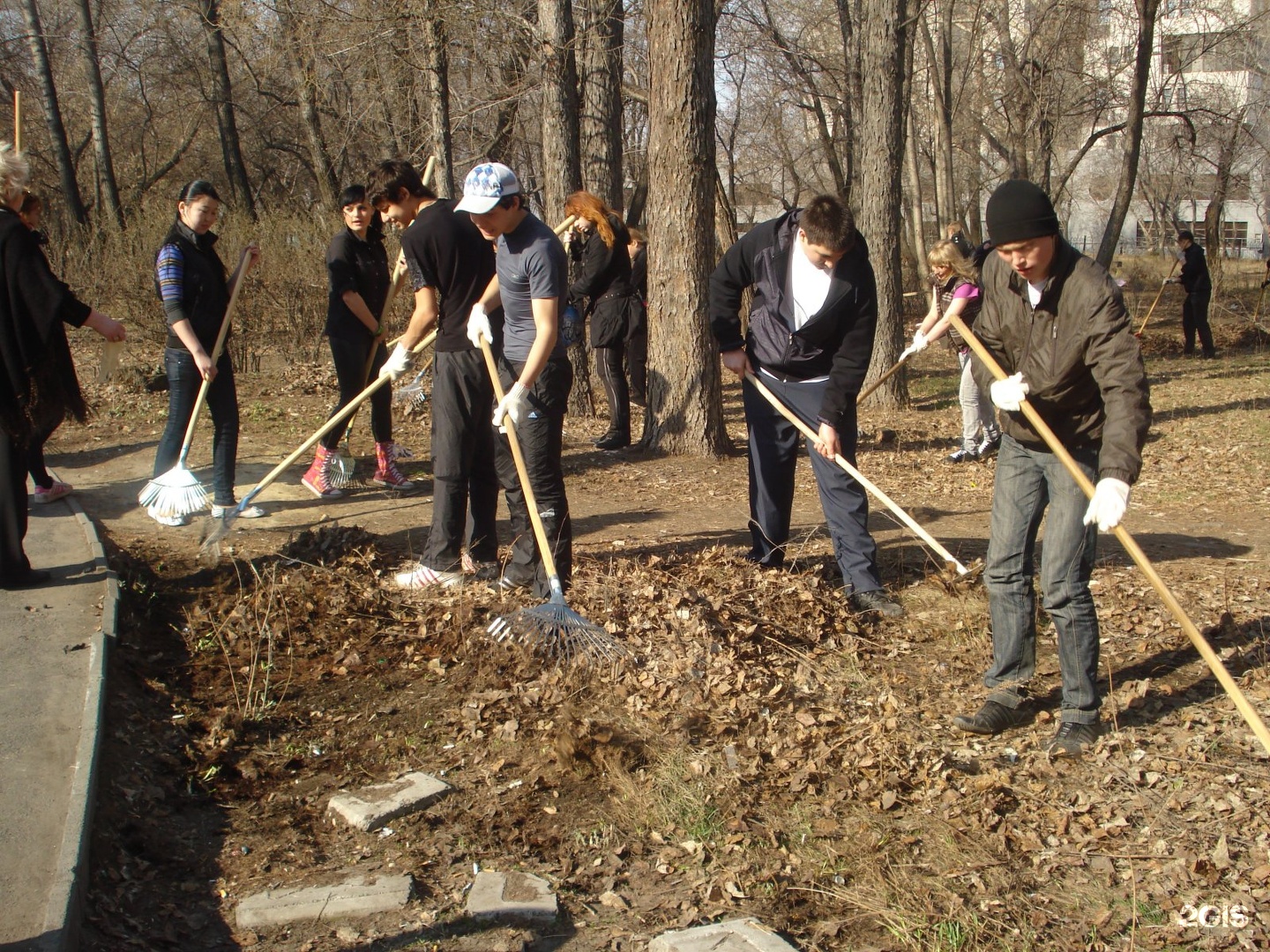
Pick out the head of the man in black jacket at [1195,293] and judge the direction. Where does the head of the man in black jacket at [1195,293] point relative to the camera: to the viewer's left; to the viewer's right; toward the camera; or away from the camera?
to the viewer's left

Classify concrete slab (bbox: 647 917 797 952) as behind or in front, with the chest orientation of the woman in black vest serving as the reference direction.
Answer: in front

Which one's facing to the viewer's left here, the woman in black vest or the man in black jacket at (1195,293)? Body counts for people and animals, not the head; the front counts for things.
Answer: the man in black jacket

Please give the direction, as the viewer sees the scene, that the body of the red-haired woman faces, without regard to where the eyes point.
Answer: to the viewer's left

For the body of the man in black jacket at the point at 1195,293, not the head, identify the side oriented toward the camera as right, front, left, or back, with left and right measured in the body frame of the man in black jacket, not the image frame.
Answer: left

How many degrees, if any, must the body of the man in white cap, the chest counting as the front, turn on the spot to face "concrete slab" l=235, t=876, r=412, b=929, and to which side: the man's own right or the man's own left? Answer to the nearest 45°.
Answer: approximately 45° to the man's own left

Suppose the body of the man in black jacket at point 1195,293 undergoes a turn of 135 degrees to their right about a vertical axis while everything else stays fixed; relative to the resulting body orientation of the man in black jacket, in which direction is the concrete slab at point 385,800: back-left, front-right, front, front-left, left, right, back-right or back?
back-right

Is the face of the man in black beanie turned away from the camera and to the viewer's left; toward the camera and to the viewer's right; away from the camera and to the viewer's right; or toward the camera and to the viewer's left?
toward the camera and to the viewer's left

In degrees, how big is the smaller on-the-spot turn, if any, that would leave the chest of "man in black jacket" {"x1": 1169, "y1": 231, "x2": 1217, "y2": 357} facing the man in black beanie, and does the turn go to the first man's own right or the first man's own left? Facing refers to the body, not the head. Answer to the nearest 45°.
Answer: approximately 90° to the first man's own left

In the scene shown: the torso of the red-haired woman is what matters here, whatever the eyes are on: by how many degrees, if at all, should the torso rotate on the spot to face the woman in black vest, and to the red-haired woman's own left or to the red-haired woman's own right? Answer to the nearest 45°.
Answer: approximately 45° to the red-haired woman's own left

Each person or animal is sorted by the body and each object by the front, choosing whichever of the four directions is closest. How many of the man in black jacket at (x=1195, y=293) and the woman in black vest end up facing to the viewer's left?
1
